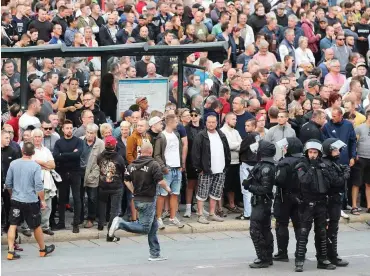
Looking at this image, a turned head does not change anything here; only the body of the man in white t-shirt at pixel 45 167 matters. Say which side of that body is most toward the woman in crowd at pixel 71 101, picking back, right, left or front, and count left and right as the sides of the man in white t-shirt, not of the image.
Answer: back

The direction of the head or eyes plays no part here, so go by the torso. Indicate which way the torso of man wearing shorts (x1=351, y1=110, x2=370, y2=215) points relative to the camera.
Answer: toward the camera

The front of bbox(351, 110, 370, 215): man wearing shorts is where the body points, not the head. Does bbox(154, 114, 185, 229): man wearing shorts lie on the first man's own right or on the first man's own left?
on the first man's own right

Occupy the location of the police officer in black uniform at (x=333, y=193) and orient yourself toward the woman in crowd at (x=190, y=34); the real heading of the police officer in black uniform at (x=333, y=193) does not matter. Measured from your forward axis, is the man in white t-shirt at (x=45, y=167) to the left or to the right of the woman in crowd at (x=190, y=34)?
left

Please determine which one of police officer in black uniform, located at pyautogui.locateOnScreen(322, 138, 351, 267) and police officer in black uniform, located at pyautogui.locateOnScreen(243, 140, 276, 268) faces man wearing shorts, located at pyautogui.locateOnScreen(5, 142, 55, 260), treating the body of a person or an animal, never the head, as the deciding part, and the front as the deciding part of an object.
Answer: police officer in black uniform, located at pyautogui.locateOnScreen(243, 140, 276, 268)

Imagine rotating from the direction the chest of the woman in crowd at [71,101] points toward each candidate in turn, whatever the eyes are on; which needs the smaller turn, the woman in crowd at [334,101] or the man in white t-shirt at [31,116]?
the man in white t-shirt

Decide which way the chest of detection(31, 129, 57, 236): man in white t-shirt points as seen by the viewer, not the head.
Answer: toward the camera
